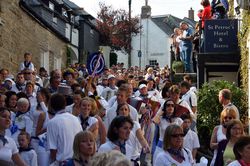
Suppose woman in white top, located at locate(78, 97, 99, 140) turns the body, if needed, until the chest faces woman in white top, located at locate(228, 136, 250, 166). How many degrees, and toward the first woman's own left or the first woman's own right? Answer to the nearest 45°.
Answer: approximately 90° to the first woman's own left

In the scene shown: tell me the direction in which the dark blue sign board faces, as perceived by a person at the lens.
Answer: facing the viewer

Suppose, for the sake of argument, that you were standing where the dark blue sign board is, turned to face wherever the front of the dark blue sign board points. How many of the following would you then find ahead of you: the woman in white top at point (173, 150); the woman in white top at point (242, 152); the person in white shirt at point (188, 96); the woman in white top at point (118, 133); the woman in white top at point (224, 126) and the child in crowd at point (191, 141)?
6

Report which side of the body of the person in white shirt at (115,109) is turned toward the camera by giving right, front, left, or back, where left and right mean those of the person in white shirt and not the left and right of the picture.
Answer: front

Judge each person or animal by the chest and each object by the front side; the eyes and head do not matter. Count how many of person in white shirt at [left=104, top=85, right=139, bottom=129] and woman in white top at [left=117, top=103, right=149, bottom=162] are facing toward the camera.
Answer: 2

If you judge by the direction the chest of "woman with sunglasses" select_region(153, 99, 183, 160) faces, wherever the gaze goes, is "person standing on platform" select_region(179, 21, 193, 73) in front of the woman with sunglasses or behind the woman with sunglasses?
behind

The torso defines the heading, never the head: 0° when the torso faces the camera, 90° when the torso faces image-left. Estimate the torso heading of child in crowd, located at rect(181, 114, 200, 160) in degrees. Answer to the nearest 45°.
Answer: approximately 45°

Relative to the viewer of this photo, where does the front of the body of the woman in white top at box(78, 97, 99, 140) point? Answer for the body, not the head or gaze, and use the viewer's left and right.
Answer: facing the viewer and to the left of the viewer

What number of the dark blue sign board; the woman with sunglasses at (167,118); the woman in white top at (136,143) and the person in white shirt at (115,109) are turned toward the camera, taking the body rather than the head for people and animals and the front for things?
4

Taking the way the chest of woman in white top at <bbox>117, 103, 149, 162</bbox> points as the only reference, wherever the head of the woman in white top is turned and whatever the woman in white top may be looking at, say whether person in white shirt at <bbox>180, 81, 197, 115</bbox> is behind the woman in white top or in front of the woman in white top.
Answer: behind
